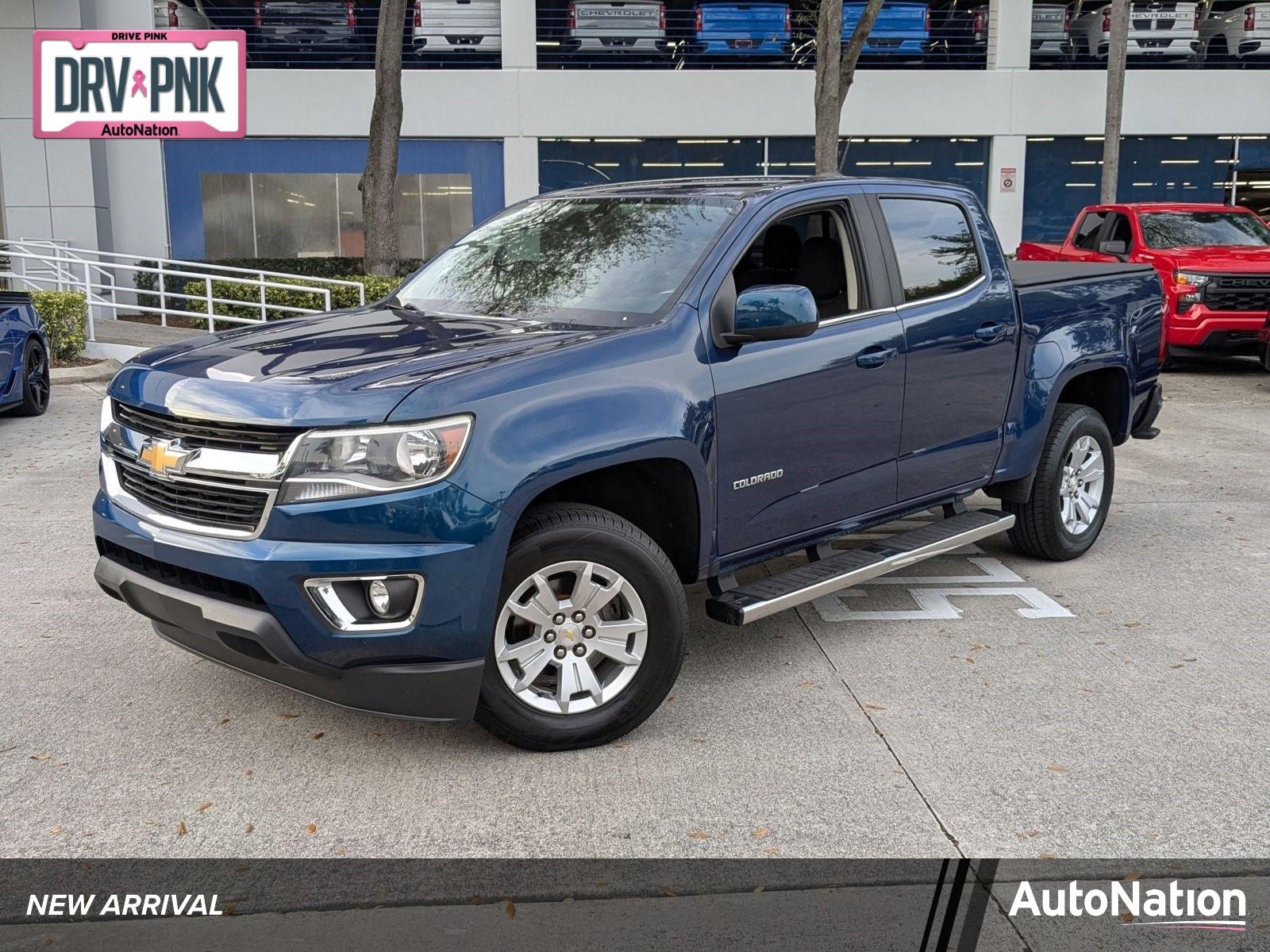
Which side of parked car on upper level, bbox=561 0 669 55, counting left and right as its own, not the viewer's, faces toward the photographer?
back

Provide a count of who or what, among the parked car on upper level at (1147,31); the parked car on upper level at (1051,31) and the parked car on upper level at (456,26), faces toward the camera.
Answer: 0

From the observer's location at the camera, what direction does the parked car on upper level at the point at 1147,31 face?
facing away from the viewer

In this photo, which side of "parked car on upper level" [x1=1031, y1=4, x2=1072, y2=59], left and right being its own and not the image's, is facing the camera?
back

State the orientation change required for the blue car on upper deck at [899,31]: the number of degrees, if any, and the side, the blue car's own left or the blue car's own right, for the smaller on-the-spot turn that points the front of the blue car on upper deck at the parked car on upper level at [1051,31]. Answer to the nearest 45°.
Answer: approximately 45° to the blue car's own right

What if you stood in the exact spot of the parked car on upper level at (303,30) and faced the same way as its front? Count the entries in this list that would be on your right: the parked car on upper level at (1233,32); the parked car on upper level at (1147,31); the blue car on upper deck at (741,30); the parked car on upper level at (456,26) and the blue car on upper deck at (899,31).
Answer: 5

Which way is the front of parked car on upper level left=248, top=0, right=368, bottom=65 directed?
away from the camera

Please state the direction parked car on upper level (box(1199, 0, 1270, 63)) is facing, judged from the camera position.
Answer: facing away from the viewer and to the left of the viewer

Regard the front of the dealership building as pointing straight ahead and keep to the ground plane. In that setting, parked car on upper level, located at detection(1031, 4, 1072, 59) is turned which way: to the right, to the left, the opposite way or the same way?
the opposite way

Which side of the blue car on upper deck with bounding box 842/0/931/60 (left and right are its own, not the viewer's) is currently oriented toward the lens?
back

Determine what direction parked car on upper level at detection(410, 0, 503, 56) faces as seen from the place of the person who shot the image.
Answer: facing away from the viewer

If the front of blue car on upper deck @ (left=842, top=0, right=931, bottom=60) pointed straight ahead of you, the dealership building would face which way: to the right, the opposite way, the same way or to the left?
the opposite way

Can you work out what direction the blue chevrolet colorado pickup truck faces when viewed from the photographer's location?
facing the viewer and to the left of the viewer
